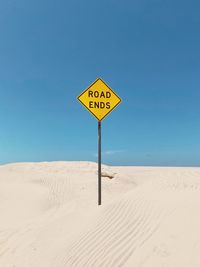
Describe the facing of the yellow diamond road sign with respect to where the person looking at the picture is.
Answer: facing the viewer
